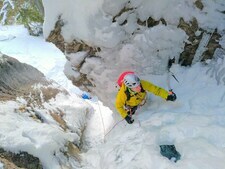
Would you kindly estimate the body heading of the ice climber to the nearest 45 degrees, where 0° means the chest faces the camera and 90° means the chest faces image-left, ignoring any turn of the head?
approximately 315°
